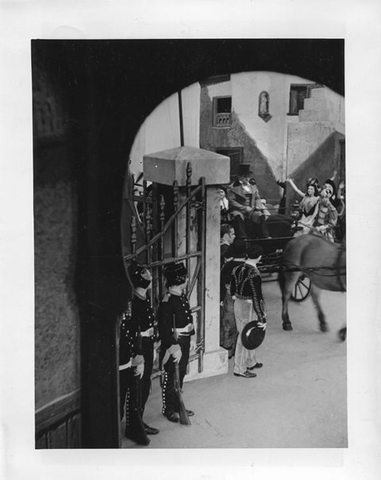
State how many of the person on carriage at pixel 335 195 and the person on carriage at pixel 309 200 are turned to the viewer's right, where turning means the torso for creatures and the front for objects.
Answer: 0

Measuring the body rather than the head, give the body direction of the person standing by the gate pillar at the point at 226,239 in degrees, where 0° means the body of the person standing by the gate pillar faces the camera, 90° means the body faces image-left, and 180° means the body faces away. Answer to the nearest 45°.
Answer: approximately 270°

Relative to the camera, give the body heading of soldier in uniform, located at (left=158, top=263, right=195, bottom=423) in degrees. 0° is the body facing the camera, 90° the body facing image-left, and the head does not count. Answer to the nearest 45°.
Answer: approximately 315°

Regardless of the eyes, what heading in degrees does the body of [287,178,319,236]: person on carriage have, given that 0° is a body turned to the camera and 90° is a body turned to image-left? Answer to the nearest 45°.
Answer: approximately 45°

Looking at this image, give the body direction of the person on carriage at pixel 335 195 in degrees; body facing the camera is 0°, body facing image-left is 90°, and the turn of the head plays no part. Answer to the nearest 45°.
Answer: approximately 45°

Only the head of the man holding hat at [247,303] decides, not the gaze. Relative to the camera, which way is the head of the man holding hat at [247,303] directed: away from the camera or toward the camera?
away from the camera

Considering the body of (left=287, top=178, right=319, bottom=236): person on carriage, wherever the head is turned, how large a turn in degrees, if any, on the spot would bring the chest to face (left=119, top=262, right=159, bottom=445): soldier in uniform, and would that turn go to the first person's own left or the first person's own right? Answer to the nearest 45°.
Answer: approximately 45° to the first person's own right

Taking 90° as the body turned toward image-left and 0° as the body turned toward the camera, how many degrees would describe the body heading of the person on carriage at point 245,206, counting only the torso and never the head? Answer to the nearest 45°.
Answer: approximately 315°

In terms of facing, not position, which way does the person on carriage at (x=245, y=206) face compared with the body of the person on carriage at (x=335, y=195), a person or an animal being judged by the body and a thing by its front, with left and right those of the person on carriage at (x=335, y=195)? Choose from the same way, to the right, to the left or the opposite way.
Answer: to the left
